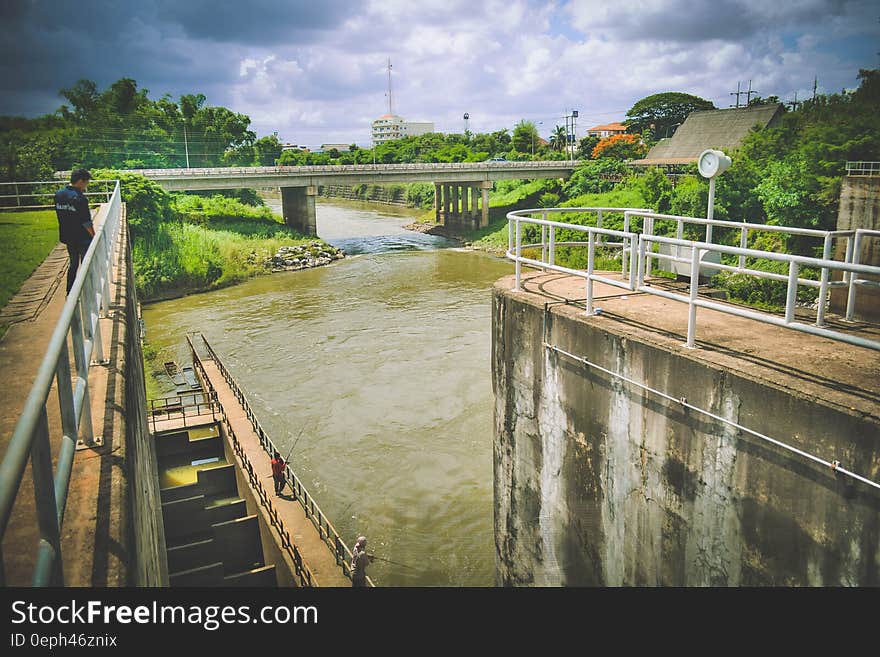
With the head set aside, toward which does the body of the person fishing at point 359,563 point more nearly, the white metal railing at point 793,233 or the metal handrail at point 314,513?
the white metal railing

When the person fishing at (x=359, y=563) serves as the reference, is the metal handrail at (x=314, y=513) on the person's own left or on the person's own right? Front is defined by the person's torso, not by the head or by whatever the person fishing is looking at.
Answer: on the person's own left

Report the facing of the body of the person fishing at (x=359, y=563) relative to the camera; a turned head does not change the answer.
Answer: to the viewer's right

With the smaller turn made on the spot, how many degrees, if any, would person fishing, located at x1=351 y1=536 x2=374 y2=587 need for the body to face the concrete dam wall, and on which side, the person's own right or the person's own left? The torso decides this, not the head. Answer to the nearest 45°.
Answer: approximately 45° to the person's own right

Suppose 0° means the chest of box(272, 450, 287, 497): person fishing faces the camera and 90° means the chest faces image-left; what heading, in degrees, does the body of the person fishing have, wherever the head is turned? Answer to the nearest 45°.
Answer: approximately 225°

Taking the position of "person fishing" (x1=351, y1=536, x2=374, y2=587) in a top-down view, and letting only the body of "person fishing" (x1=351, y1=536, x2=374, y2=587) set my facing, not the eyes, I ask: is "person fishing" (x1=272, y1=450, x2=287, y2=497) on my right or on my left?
on my left

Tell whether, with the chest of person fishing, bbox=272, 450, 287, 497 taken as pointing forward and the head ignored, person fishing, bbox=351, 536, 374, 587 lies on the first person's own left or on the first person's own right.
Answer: on the first person's own right

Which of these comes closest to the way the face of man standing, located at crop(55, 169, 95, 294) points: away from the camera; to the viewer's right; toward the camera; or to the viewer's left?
to the viewer's right

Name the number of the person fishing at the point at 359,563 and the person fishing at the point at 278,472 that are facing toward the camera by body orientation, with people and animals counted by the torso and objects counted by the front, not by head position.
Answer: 0

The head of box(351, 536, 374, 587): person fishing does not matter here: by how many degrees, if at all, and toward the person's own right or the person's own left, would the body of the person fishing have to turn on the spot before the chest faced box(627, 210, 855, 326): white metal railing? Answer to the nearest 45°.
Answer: approximately 45° to the person's own right
